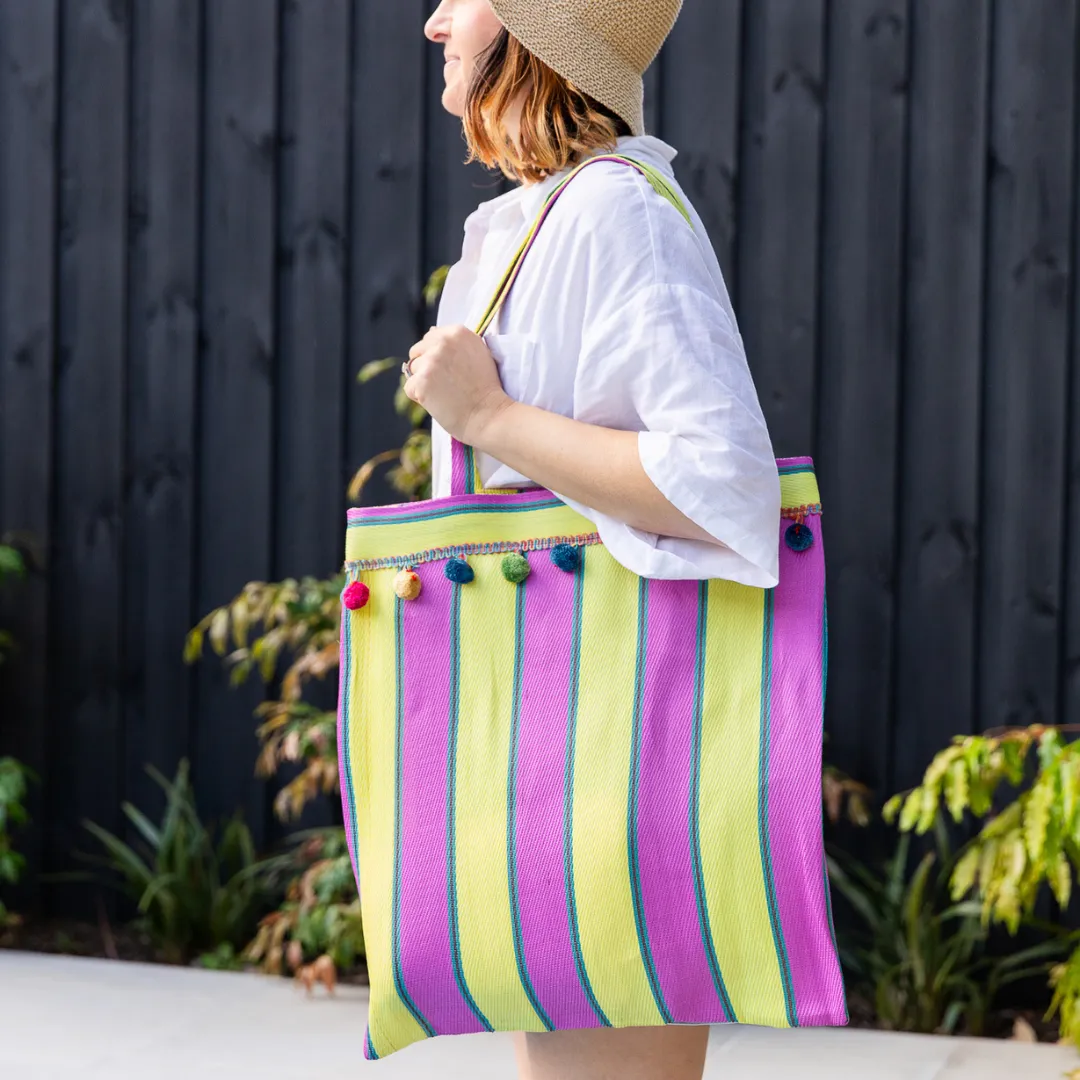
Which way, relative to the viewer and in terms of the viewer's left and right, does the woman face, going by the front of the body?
facing to the left of the viewer

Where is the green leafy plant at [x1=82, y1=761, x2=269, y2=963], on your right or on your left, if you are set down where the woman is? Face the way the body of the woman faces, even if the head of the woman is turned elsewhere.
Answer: on your right

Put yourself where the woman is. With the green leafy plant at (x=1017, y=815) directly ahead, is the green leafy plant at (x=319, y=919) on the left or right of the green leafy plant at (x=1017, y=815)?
left

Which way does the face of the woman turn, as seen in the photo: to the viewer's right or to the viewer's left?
to the viewer's left

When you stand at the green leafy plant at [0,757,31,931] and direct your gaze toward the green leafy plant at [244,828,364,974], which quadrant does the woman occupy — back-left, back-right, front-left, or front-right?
front-right

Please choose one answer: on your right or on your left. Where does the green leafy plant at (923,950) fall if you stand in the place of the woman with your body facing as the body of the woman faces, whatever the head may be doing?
on your right

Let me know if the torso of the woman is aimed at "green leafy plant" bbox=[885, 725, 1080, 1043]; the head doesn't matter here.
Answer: no

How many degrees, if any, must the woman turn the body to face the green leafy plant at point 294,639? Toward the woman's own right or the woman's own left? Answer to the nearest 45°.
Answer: approximately 90° to the woman's own right

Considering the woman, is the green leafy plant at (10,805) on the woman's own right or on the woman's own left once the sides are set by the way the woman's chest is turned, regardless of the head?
on the woman's own right

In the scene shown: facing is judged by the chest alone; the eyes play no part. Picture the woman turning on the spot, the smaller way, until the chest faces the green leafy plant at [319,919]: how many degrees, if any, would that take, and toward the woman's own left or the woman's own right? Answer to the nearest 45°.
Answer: approximately 90° to the woman's own right
